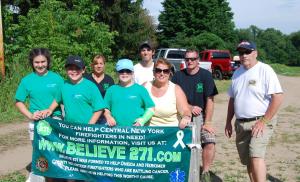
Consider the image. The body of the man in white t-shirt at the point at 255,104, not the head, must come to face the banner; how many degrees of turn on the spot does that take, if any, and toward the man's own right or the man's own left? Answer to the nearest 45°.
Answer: approximately 45° to the man's own right

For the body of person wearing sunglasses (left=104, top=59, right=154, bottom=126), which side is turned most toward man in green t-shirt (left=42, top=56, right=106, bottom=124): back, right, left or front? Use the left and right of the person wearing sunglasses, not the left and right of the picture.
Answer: right

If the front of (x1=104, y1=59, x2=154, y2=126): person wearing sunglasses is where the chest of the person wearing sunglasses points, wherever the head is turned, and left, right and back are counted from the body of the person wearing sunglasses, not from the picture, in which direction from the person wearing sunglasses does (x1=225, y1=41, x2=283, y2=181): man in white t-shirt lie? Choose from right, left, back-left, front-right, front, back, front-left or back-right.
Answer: left

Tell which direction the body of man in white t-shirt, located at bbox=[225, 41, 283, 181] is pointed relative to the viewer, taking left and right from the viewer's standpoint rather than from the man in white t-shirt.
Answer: facing the viewer and to the left of the viewer

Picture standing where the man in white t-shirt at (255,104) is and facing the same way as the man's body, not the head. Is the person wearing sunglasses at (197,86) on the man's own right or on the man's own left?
on the man's own right

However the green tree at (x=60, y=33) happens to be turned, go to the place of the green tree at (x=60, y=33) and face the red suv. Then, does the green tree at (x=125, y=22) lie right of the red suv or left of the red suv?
left

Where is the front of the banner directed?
toward the camera

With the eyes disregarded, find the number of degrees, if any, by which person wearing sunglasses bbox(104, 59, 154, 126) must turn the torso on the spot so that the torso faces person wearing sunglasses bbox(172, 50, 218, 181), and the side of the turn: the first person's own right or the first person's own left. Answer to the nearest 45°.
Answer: approximately 135° to the first person's own left

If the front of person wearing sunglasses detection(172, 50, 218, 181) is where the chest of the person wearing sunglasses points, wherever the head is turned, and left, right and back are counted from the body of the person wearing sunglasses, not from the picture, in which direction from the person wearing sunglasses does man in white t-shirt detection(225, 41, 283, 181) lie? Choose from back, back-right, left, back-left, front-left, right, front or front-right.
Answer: front-left

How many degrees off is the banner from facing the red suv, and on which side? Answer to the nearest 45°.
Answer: approximately 180°

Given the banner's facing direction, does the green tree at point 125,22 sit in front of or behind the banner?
behind

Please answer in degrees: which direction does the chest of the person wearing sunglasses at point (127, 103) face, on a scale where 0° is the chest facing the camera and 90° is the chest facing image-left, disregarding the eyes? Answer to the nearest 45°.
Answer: approximately 0°
